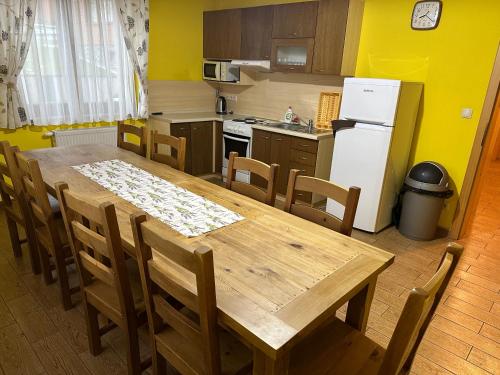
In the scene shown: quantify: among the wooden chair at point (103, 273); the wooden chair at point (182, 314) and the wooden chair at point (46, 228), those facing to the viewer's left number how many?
0

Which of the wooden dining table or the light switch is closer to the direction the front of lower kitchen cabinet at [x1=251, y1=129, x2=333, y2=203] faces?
the wooden dining table

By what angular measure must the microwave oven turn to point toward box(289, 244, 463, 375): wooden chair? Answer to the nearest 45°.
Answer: approximately 45° to its left

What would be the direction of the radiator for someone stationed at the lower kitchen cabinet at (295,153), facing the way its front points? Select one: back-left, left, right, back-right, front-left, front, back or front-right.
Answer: front-right

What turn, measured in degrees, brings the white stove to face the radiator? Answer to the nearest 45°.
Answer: approximately 45° to its right

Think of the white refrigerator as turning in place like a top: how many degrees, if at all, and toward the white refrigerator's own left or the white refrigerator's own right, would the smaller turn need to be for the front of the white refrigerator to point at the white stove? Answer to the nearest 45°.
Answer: approximately 45° to the white refrigerator's own right

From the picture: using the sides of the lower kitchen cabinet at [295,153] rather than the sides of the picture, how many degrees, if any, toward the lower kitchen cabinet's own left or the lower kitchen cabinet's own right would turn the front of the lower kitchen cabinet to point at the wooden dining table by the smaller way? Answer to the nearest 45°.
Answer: approximately 45° to the lower kitchen cabinet's own left

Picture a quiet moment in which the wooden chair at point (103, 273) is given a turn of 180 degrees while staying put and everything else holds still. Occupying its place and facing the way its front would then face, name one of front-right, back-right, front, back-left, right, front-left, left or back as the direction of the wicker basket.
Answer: back

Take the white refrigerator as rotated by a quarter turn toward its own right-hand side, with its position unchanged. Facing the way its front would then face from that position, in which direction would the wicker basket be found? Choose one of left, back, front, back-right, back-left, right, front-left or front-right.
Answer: front

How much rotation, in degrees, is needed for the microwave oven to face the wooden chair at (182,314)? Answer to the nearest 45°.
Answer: approximately 45° to its left

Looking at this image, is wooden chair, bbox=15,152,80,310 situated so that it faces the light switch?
no

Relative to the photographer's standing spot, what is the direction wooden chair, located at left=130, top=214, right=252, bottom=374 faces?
facing away from the viewer and to the right of the viewer

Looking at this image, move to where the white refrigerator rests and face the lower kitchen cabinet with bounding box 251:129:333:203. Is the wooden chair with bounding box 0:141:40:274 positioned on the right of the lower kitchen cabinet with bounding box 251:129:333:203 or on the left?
left

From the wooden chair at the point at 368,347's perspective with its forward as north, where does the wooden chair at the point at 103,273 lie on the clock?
the wooden chair at the point at 103,273 is roughly at 10 o'clock from the wooden chair at the point at 368,347.

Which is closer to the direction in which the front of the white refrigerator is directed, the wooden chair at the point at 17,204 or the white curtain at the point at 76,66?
the wooden chair

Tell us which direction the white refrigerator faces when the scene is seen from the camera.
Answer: facing the viewer and to the left of the viewer

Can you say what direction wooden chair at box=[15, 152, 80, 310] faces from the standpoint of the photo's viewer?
facing away from the viewer and to the right of the viewer

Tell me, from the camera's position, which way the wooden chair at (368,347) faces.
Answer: facing away from the viewer and to the left of the viewer

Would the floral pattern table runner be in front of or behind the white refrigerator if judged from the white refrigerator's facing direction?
in front

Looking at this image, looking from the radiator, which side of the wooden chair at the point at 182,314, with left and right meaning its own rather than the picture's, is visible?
left
